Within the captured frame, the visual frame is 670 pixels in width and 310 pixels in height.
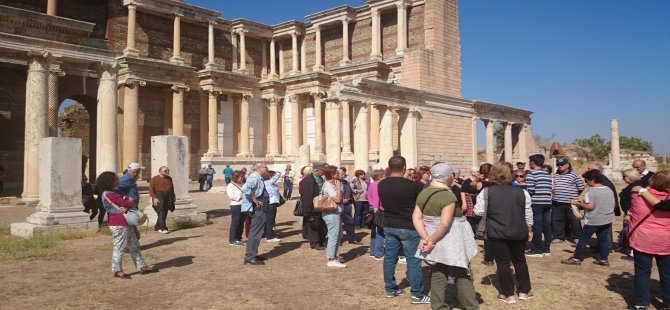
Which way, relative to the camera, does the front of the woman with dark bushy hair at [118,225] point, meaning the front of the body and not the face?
to the viewer's right

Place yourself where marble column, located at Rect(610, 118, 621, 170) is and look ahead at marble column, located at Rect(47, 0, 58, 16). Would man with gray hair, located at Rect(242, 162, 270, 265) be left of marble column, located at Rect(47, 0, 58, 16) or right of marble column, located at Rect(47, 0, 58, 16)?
left

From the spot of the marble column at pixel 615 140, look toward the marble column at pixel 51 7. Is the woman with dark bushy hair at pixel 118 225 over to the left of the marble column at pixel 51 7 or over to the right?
left

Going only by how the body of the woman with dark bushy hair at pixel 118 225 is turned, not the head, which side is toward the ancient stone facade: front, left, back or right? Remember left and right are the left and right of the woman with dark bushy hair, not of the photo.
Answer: left
